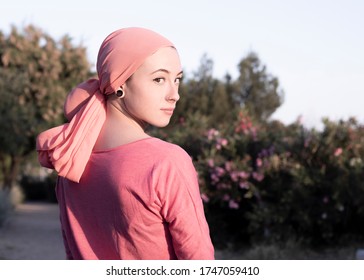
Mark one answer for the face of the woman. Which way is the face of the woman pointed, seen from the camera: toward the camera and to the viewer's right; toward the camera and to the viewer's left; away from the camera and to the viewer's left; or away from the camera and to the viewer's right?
toward the camera and to the viewer's right

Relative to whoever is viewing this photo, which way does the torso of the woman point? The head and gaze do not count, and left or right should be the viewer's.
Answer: facing away from the viewer and to the right of the viewer

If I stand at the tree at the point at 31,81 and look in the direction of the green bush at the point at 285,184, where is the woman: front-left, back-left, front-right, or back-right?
front-right

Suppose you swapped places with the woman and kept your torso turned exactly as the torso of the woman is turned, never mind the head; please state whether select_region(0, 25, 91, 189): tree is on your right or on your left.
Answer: on your left

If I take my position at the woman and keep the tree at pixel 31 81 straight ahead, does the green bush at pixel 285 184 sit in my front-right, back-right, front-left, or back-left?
front-right
